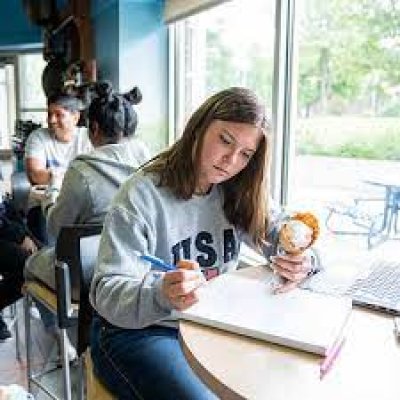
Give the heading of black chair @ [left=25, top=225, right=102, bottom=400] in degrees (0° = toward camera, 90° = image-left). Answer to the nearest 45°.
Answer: approximately 135°

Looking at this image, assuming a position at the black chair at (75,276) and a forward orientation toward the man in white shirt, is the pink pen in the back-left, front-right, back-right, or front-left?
back-right

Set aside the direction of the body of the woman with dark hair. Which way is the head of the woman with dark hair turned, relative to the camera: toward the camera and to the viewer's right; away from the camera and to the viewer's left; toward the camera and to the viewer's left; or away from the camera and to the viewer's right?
away from the camera and to the viewer's left

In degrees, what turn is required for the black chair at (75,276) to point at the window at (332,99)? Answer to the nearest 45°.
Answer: approximately 90° to its right

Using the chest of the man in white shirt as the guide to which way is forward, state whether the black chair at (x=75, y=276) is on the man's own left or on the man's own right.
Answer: on the man's own left

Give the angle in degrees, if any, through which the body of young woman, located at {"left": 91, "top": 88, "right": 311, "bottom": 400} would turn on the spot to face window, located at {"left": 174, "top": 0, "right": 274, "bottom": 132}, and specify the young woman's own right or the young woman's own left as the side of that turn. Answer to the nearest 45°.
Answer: approximately 135° to the young woman's own left

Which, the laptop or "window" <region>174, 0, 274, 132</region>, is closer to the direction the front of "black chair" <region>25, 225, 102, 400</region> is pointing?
the window

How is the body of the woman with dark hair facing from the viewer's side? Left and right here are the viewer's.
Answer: facing away from the viewer and to the left of the viewer

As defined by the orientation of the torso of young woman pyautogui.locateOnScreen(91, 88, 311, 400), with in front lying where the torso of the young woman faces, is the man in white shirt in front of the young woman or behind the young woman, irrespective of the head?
behind

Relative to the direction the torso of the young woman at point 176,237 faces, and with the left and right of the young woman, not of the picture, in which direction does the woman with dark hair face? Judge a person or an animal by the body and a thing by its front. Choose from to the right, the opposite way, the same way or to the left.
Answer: the opposite way

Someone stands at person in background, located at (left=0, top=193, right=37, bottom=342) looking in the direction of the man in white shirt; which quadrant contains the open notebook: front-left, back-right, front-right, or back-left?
back-right
